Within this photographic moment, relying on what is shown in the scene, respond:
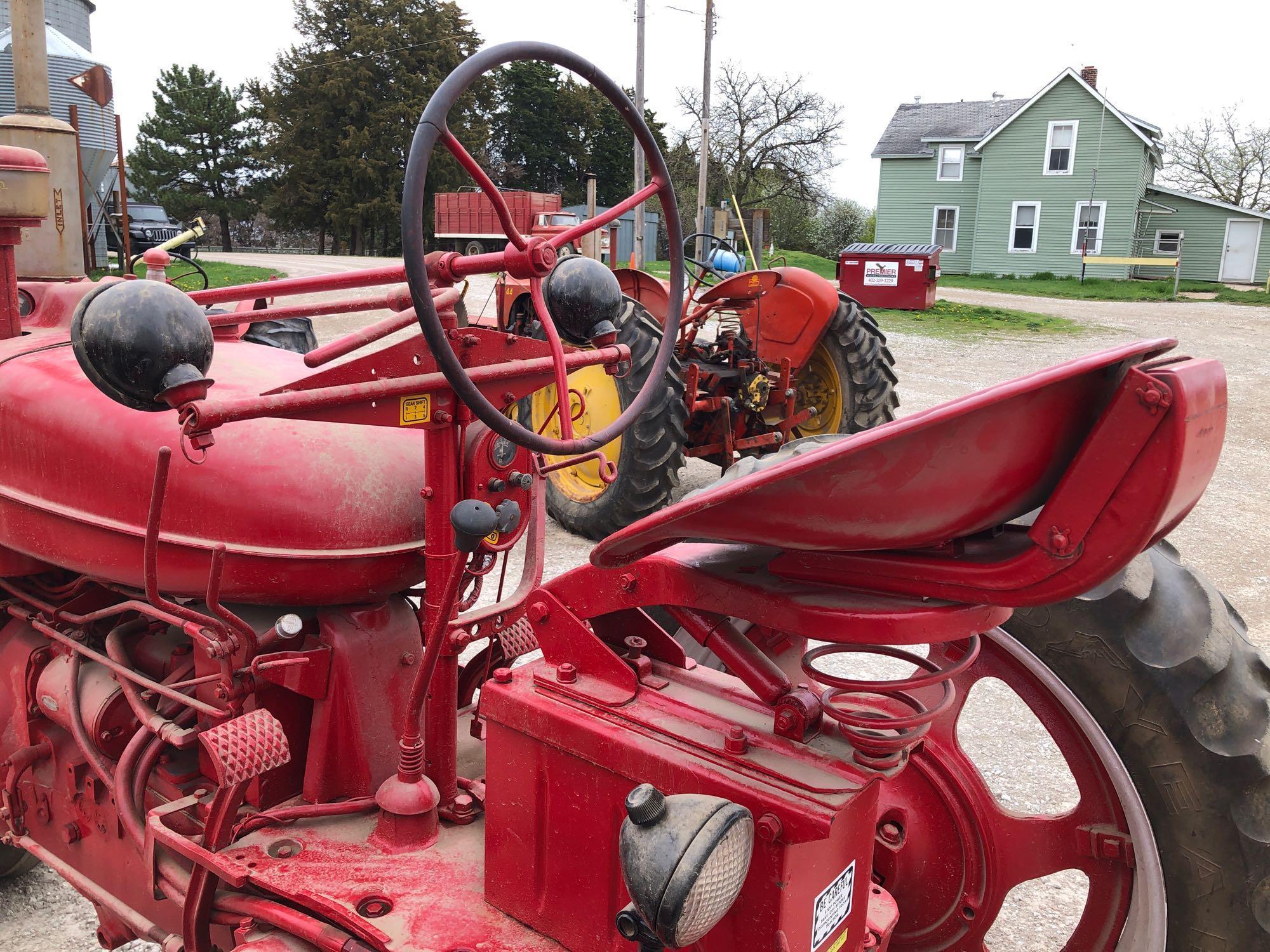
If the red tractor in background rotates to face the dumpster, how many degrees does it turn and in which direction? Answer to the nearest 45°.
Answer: approximately 45° to its right

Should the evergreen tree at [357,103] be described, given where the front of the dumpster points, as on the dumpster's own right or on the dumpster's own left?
on the dumpster's own right

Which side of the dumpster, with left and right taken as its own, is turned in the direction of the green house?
back

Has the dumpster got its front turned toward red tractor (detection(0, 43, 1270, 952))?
yes

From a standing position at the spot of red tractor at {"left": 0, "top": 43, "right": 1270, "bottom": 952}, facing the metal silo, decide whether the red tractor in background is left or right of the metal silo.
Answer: right

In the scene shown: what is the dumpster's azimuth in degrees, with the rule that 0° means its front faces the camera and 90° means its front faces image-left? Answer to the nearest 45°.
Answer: approximately 0°

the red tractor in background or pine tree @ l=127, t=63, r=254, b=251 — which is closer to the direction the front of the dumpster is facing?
the red tractor in background

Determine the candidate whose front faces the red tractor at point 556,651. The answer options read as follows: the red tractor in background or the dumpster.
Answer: the dumpster

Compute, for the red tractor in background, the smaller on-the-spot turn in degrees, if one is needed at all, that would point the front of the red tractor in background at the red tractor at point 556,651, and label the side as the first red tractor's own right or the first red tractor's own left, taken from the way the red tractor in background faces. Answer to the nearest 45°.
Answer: approximately 135° to the first red tractor's own left

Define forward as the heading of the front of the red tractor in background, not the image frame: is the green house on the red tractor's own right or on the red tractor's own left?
on the red tractor's own right

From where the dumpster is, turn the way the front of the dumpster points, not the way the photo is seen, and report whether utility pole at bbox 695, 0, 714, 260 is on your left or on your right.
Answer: on your right

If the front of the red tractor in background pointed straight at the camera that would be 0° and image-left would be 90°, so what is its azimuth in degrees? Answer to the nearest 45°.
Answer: approximately 135°
